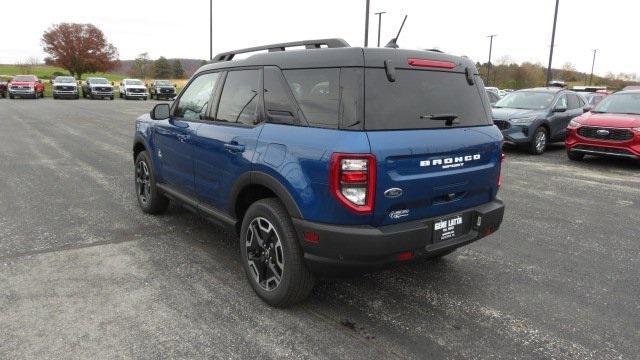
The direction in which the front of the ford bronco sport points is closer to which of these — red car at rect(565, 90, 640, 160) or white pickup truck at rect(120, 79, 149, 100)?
the white pickup truck

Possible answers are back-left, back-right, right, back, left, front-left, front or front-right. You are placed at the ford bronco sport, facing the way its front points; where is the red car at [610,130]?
right

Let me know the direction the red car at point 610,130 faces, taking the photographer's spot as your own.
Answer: facing the viewer and to the left of the viewer

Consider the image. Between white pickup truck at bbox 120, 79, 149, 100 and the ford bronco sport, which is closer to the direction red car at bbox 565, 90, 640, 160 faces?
the ford bronco sport

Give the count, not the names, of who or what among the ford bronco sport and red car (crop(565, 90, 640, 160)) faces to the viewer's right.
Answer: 0

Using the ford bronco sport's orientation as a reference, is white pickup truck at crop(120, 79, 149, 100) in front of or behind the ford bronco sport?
in front

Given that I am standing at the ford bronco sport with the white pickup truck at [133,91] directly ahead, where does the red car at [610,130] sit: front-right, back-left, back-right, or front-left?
front-right

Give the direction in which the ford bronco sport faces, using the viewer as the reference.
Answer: facing away from the viewer and to the left of the viewer

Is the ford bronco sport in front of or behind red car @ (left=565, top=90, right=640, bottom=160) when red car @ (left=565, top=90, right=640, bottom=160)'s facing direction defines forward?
in front
